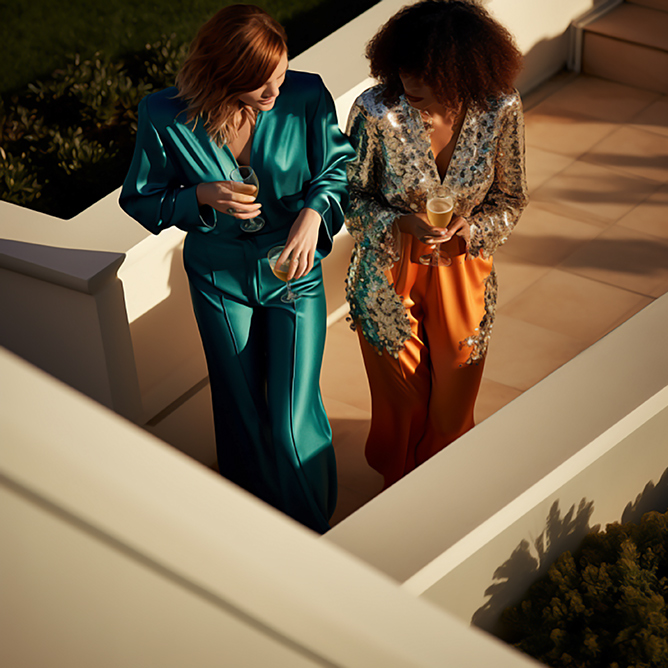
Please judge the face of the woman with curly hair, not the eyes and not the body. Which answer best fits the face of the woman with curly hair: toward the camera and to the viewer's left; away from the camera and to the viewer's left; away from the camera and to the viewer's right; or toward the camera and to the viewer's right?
toward the camera and to the viewer's left

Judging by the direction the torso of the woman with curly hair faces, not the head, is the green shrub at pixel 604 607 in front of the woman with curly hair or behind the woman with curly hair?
in front

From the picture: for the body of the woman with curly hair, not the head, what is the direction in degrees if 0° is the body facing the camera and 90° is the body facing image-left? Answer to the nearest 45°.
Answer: approximately 0°

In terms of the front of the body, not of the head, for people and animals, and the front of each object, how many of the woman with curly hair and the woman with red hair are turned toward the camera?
2

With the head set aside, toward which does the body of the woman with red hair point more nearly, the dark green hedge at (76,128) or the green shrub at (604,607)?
the green shrub

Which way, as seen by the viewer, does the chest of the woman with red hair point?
toward the camera

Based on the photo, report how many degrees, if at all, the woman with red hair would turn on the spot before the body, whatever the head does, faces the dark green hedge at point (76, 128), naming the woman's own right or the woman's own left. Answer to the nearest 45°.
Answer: approximately 180°

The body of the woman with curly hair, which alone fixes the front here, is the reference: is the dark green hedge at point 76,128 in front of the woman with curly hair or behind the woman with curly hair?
behind

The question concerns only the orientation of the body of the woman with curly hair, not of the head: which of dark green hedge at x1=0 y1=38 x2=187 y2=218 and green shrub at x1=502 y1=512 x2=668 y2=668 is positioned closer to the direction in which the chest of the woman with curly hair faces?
the green shrub

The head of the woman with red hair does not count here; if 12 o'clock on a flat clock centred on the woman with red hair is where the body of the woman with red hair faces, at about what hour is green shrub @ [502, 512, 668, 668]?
The green shrub is roughly at 11 o'clock from the woman with red hair.
